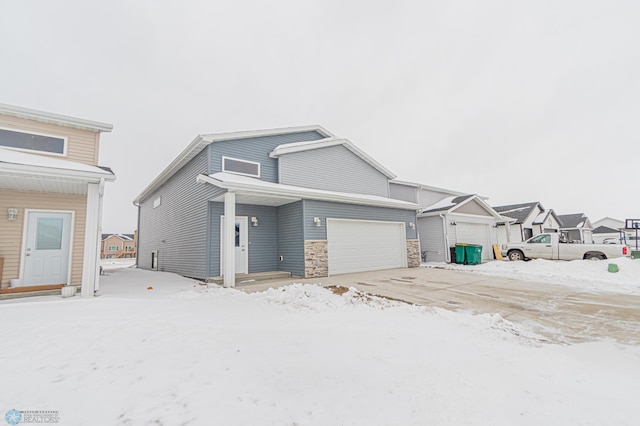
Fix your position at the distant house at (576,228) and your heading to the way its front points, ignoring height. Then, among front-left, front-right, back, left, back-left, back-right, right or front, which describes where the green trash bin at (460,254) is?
front-right

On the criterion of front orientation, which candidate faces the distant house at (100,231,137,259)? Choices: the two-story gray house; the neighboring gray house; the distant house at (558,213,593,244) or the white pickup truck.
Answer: the white pickup truck

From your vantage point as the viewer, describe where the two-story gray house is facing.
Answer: facing the viewer and to the right of the viewer

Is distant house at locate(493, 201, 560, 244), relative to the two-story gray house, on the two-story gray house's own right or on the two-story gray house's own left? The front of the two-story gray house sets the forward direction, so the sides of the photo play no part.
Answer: on the two-story gray house's own left

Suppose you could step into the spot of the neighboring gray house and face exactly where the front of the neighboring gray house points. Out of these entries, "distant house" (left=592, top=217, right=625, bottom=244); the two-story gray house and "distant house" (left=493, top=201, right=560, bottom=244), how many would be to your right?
1

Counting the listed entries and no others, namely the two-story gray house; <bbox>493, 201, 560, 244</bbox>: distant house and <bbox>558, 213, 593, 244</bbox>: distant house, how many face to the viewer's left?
0

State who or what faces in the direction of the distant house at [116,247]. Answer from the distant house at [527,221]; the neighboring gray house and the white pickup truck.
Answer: the white pickup truck

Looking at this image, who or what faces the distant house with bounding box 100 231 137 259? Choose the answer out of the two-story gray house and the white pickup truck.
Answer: the white pickup truck

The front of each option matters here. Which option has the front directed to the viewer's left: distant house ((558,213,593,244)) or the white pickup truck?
the white pickup truck

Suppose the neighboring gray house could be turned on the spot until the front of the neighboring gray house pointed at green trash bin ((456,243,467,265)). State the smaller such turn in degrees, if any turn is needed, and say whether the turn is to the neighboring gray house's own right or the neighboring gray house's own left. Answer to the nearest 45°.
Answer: approximately 45° to the neighboring gray house's own right

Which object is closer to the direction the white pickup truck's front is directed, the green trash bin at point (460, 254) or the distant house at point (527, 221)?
the green trash bin

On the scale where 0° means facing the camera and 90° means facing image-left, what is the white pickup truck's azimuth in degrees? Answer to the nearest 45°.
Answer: approximately 90°

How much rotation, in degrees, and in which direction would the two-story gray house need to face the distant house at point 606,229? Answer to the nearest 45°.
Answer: approximately 90° to its left

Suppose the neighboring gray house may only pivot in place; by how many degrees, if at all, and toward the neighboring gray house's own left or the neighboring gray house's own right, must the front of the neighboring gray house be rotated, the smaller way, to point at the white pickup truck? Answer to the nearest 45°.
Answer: approximately 45° to the neighboring gray house's own left

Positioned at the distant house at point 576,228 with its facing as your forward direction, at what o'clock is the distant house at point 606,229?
the distant house at point 606,229 is roughly at 8 o'clock from the distant house at point 576,228.
